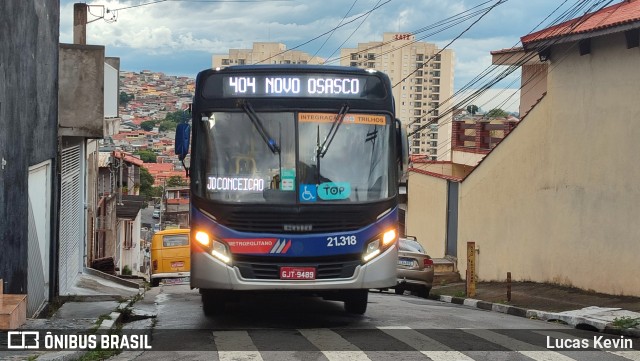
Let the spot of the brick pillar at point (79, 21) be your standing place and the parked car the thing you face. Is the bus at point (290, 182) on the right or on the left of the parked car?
right

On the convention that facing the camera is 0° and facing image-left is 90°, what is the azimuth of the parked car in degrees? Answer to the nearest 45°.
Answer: approximately 180°

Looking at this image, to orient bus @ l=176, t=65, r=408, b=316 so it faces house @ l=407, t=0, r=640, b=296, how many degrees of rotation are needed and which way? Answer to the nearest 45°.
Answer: approximately 135° to its left

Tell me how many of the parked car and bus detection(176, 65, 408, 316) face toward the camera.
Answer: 1

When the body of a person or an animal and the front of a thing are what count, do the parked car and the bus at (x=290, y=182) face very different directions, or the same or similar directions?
very different directions

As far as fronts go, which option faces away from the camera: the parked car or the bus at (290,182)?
the parked car

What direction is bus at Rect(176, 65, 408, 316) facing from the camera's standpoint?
toward the camera

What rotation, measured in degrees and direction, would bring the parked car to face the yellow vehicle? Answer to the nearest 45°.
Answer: approximately 45° to its left
